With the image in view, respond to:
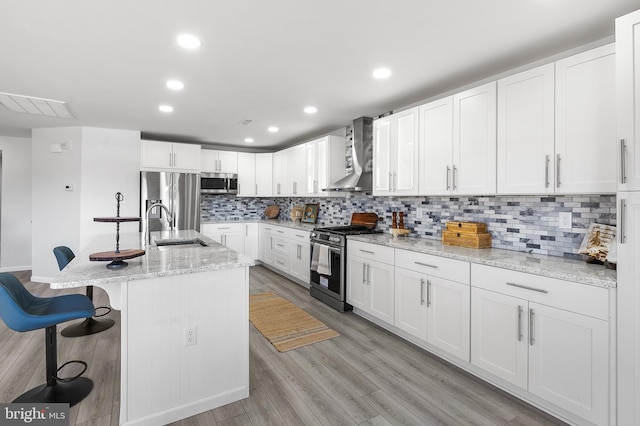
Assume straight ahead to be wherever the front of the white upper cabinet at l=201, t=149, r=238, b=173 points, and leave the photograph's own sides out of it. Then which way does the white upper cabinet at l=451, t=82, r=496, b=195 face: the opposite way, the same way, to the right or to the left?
to the right

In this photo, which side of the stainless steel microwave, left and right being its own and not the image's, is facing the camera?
front

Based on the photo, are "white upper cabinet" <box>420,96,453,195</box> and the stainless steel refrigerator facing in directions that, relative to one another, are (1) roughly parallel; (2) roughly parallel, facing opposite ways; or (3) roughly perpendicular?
roughly perpendicular

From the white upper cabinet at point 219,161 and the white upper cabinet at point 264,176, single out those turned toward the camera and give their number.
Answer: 2

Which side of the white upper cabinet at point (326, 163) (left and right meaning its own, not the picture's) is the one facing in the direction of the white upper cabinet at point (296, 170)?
right

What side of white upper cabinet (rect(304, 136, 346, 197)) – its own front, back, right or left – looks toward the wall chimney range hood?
left

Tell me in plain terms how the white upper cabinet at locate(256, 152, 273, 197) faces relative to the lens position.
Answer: facing the viewer

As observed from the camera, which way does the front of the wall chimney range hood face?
facing the viewer and to the left of the viewer

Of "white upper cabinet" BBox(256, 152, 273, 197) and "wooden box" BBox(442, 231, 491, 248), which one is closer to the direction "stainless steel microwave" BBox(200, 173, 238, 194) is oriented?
the wooden box

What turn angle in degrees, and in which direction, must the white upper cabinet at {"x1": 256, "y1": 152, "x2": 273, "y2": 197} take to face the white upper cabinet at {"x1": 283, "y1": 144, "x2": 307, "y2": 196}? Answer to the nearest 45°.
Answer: approximately 45° to its left

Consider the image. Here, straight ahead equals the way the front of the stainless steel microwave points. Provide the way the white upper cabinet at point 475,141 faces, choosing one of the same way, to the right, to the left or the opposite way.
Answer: to the right

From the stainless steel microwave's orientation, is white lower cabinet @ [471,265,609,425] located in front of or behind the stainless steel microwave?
in front

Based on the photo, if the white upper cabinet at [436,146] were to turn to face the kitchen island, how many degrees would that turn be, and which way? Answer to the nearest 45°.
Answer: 0° — it already faces it
